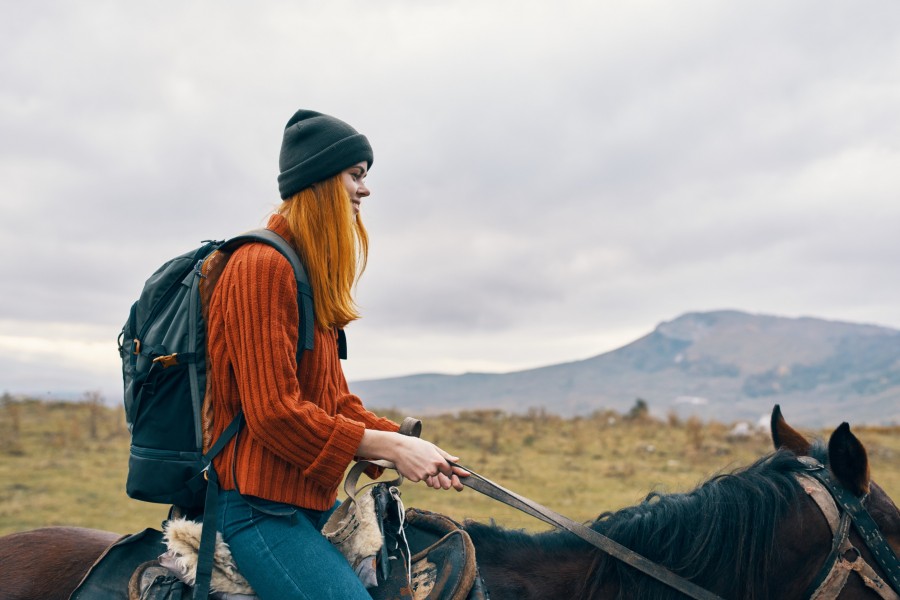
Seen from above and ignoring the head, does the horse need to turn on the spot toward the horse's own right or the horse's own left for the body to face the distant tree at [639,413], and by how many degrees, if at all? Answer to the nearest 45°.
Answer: approximately 90° to the horse's own left

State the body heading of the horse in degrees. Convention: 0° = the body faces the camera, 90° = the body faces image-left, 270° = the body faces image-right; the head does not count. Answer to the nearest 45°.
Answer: approximately 270°

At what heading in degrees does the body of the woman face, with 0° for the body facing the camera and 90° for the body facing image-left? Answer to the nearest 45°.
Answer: approximately 270°

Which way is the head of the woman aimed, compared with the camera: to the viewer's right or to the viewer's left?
to the viewer's right
